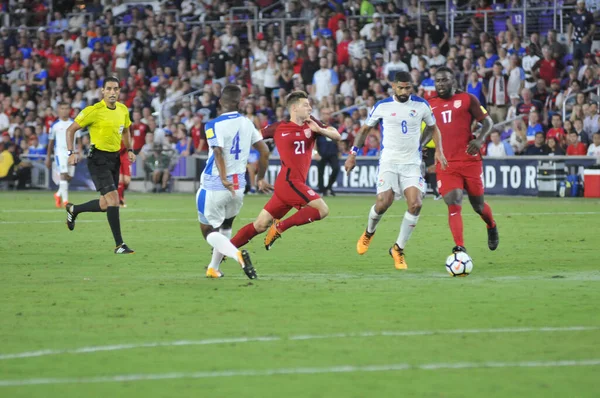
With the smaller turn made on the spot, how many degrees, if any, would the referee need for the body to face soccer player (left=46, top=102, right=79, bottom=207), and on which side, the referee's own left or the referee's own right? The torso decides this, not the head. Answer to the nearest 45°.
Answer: approximately 135° to the referee's own left

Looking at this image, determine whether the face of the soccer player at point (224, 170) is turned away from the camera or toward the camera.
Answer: away from the camera

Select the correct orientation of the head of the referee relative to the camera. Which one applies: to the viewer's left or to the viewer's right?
to the viewer's right

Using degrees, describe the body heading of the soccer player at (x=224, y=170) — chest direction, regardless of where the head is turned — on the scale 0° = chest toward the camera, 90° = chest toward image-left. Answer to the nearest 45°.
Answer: approximately 135°

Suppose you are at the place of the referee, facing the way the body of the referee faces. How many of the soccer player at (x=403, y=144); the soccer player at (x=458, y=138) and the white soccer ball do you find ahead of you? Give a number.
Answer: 3

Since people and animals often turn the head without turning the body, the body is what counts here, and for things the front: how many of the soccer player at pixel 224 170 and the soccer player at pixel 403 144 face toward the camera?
1

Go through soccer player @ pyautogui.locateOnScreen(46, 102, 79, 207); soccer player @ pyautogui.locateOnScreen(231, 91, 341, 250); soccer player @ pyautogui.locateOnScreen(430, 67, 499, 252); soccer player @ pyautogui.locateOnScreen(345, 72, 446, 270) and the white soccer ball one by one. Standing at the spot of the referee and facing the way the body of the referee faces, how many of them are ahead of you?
4

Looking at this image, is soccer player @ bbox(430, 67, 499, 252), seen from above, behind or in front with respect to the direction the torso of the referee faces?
in front

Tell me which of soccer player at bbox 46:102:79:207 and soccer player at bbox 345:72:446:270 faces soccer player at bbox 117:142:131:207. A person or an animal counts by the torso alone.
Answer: soccer player at bbox 46:102:79:207

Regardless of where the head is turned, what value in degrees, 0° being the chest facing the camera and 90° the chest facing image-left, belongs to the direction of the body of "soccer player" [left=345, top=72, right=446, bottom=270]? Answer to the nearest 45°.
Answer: approximately 0°

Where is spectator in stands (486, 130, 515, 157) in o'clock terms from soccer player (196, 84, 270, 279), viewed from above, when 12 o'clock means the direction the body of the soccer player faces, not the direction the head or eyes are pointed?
The spectator in stands is roughly at 2 o'clock from the soccer player.

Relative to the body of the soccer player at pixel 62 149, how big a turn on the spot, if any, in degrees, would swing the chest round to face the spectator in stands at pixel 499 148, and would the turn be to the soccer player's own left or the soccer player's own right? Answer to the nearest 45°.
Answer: approximately 90° to the soccer player's own left
